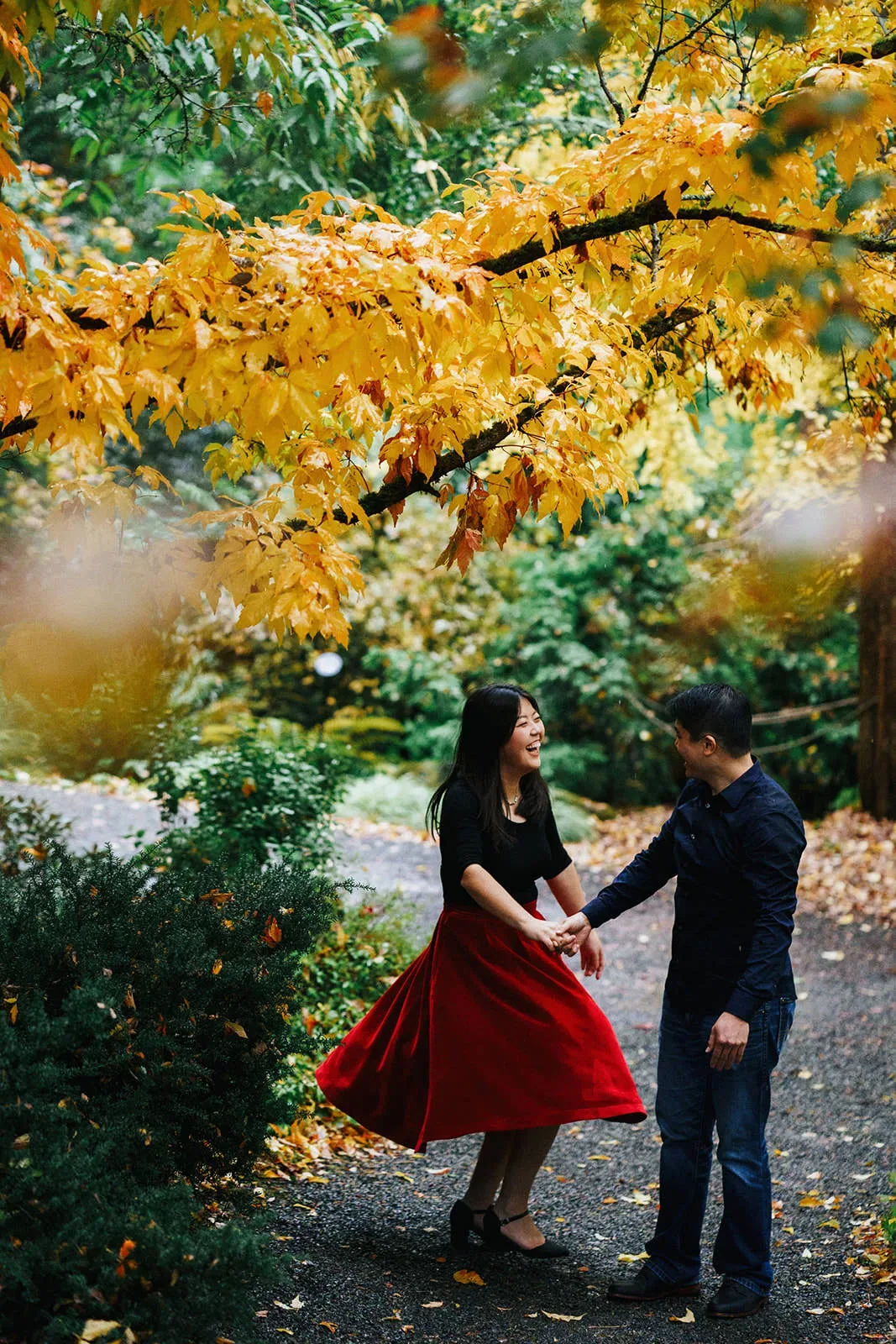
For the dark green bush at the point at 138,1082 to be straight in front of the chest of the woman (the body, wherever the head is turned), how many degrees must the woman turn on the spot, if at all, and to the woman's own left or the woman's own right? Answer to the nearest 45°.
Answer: approximately 90° to the woman's own right

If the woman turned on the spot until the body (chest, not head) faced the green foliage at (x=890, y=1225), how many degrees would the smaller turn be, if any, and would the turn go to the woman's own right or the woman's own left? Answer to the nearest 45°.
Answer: approximately 45° to the woman's own left

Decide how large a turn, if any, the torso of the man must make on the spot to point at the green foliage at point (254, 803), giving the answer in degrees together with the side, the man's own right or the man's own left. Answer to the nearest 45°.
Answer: approximately 90° to the man's own right

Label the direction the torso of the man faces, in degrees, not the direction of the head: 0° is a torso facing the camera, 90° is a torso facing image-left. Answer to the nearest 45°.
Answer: approximately 45°

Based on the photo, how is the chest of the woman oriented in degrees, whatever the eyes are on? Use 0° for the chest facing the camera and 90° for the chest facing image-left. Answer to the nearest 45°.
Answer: approximately 315°

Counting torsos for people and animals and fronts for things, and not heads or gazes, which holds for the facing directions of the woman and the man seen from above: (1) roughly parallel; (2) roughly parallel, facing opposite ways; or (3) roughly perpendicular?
roughly perpendicular

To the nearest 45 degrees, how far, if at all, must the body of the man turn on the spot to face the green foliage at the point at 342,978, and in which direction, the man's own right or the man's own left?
approximately 90° to the man's own right

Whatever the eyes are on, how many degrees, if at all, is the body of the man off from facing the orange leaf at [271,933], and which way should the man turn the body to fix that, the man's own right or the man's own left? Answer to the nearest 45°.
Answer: approximately 45° to the man's own right
